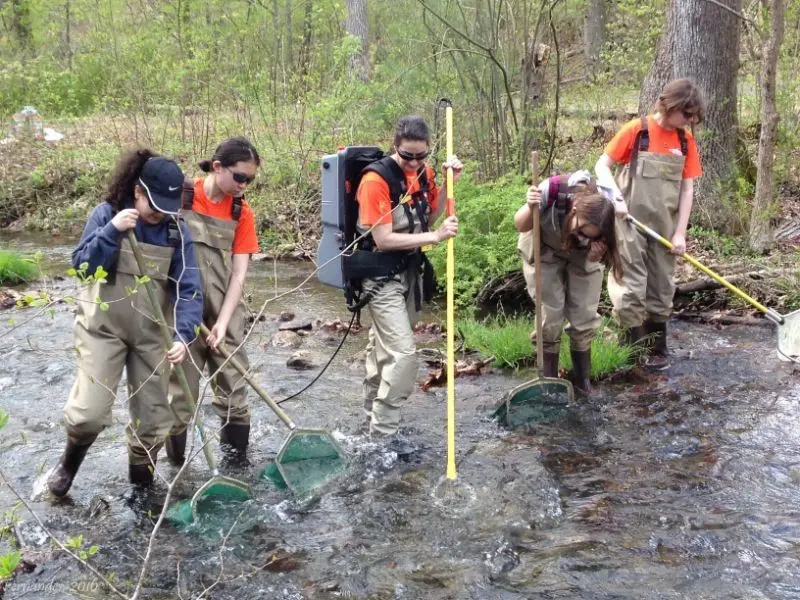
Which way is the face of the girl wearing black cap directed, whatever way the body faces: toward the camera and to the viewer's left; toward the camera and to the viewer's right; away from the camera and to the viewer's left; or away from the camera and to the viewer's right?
toward the camera and to the viewer's right

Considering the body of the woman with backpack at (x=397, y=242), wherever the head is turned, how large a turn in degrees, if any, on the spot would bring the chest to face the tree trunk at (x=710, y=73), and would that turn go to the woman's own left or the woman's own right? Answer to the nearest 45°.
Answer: approximately 90° to the woman's own left

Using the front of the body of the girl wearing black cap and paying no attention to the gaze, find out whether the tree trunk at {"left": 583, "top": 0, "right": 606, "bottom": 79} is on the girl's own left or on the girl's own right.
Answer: on the girl's own left

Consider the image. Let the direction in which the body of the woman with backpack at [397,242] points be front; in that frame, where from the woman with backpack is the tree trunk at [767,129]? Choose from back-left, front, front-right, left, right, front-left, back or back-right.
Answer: left

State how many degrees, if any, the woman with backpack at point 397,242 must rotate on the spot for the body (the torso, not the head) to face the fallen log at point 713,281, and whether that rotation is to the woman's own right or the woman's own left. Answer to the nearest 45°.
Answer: approximately 90° to the woman's own left

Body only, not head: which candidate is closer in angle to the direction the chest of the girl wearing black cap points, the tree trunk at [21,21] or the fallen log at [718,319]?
the fallen log

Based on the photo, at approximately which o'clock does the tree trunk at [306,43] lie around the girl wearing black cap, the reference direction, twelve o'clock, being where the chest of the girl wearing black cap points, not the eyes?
The tree trunk is roughly at 8 o'clock from the girl wearing black cap.

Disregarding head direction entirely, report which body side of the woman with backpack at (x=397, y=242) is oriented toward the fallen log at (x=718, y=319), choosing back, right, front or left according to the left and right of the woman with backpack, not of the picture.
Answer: left

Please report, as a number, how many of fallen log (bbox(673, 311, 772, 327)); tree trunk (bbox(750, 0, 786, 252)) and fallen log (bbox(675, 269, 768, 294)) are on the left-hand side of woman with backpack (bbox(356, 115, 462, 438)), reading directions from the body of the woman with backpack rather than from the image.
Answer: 3

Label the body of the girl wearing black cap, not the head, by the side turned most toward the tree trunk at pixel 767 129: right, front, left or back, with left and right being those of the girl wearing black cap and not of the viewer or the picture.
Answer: left

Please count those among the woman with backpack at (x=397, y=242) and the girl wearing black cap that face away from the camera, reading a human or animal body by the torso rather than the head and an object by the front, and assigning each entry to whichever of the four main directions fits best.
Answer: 0

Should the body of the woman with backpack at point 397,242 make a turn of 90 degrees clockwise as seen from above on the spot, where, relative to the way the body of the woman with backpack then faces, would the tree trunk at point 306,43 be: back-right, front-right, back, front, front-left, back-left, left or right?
back-right

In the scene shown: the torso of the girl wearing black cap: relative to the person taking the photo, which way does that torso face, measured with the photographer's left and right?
facing the viewer and to the right of the viewer

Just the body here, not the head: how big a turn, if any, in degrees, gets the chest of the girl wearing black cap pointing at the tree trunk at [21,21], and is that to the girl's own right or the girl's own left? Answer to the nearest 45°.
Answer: approximately 135° to the girl's own left
